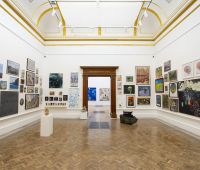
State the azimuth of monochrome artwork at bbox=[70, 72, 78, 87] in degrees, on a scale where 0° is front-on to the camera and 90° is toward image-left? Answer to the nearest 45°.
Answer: approximately 0°

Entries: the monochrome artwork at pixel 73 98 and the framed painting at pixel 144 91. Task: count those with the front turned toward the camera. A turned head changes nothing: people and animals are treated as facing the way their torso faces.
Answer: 2

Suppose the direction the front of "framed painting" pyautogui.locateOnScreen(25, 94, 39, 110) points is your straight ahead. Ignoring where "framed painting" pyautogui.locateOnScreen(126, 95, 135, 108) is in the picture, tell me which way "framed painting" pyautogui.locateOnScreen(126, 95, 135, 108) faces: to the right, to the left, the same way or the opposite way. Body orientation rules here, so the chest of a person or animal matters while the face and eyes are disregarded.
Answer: to the right

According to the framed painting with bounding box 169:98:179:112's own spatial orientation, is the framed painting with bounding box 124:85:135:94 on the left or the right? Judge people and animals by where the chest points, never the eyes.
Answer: on its right

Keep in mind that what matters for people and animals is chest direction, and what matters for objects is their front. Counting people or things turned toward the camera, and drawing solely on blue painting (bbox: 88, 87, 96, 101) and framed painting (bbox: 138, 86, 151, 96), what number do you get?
2

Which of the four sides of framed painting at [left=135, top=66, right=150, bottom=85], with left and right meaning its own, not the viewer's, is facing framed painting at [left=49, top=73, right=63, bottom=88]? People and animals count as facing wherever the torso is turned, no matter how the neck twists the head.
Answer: right

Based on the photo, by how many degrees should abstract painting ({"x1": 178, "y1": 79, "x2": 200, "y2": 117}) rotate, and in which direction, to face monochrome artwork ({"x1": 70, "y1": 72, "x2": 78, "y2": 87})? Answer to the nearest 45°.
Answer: approximately 45° to its right
